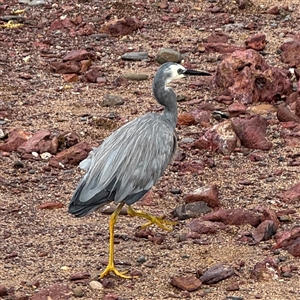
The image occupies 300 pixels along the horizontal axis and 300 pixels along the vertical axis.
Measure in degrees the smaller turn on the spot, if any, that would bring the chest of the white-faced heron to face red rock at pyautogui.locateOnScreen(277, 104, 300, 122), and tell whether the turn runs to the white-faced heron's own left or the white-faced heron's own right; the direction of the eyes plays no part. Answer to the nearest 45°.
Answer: approximately 45° to the white-faced heron's own left

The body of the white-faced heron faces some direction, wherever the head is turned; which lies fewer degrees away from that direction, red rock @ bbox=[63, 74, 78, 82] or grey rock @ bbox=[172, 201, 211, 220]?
the grey rock

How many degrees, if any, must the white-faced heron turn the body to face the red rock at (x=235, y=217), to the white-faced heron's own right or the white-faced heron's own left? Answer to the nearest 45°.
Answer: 0° — it already faces it

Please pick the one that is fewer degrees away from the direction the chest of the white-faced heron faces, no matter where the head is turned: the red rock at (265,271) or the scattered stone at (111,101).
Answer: the red rock

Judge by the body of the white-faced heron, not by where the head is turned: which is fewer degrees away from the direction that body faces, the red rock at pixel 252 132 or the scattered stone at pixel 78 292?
the red rock

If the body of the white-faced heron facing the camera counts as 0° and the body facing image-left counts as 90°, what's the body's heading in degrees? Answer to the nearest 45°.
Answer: approximately 270°

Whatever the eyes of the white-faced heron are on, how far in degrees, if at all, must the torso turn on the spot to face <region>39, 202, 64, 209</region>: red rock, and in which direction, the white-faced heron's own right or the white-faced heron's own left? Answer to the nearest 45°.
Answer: approximately 135° to the white-faced heron's own left

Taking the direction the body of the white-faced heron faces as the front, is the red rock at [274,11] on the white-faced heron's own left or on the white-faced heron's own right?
on the white-faced heron's own left

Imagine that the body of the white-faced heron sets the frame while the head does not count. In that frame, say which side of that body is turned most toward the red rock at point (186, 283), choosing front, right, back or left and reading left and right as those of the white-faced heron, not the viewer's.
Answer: front
